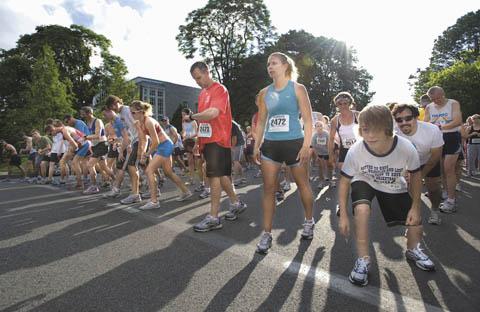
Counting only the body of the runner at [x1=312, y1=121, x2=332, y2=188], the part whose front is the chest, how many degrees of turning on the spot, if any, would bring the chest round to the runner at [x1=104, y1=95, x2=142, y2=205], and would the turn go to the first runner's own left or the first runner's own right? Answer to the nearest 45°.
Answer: approximately 45° to the first runner's own right

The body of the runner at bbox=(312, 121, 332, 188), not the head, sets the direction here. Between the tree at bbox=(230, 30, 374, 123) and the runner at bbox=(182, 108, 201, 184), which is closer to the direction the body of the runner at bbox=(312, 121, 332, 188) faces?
the runner

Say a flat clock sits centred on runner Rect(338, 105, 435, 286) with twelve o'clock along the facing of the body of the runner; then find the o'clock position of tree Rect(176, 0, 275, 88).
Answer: The tree is roughly at 5 o'clock from the runner.

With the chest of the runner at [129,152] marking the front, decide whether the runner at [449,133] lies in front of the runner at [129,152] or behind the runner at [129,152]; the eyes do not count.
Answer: behind

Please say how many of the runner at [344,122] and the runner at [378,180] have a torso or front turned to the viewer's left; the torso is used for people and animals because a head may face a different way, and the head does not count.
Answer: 0

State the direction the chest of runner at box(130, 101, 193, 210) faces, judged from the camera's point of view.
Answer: to the viewer's left

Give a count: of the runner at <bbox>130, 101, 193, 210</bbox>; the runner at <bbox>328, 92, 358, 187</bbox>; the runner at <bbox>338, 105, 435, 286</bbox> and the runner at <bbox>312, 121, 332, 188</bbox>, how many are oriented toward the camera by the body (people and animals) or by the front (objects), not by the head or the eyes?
3

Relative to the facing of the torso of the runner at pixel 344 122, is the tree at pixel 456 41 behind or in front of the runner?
behind

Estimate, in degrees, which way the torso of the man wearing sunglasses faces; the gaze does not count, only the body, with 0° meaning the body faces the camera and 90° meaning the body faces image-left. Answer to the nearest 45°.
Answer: approximately 45°

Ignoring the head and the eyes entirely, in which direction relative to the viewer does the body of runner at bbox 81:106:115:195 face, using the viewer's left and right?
facing to the left of the viewer

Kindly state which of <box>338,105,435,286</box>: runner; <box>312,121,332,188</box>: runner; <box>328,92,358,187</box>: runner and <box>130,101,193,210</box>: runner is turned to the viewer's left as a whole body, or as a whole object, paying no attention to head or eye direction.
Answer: <box>130,101,193,210</box>: runner

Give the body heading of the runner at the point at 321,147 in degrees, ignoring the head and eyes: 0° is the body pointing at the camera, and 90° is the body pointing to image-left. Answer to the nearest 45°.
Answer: approximately 0°

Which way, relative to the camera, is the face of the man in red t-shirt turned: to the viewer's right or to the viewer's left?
to the viewer's left

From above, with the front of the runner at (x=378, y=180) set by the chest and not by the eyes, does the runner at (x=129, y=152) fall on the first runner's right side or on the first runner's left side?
on the first runner's right side
